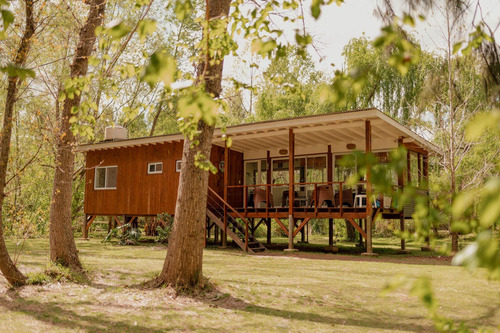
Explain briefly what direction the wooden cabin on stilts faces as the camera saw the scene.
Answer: facing the viewer and to the left of the viewer

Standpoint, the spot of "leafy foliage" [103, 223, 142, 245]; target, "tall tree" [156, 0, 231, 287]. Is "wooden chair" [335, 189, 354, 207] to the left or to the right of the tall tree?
left

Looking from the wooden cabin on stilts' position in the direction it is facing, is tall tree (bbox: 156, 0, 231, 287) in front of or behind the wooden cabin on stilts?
in front
